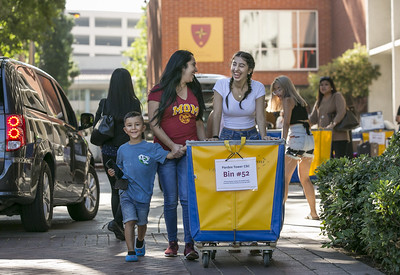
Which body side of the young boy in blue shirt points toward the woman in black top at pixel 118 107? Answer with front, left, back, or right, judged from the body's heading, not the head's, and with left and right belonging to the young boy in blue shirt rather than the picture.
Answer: back

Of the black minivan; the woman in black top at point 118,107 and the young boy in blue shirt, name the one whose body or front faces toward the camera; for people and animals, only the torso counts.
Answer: the young boy in blue shirt

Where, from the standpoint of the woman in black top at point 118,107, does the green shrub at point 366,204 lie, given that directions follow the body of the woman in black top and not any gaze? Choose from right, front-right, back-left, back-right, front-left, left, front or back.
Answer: back-right

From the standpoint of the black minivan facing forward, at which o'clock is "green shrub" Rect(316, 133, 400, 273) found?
The green shrub is roughly at 3 o'clock from the black minivan.

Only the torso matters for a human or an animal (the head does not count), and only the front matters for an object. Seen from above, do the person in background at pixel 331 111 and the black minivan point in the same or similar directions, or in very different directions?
very different directions

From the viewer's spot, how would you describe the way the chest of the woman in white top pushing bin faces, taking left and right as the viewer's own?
facing the viewer

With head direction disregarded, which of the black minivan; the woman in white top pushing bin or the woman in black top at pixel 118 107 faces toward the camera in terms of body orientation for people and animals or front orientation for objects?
the woman in white top pushing bin

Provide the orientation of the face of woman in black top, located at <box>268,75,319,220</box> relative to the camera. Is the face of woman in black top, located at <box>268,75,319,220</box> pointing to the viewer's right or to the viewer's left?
to the viewer's left

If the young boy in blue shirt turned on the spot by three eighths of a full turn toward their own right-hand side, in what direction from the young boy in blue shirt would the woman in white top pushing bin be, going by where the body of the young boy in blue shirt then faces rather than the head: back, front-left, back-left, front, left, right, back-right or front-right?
back-right

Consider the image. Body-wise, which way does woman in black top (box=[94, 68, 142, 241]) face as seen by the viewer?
away from the camera

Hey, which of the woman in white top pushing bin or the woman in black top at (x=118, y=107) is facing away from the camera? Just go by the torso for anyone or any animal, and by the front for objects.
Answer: the woman in black top

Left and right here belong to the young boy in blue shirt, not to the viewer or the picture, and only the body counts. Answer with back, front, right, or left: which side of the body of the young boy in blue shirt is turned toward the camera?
front

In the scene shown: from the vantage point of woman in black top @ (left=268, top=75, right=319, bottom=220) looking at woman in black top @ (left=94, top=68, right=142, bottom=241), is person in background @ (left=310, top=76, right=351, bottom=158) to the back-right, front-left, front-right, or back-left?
back-right
